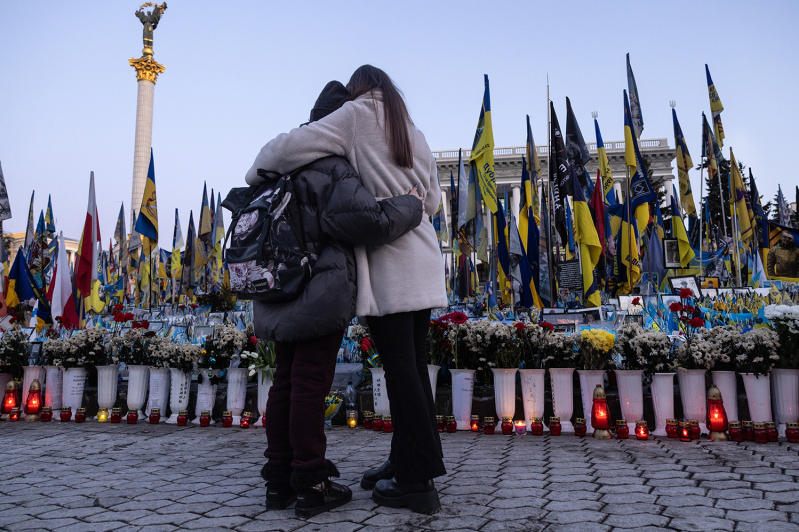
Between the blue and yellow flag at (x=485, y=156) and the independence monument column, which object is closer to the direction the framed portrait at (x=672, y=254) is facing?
the blue and yellow flag

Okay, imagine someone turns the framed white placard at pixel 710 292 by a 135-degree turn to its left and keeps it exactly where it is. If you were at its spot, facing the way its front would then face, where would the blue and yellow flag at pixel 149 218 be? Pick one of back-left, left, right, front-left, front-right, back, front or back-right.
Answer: back-left

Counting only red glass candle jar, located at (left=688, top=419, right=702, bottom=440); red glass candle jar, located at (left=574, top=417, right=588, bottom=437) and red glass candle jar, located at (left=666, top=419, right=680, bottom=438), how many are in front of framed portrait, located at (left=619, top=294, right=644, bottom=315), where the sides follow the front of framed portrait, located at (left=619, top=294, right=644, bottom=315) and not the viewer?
3

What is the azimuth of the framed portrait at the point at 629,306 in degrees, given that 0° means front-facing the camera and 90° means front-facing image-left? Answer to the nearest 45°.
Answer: approximately 0°

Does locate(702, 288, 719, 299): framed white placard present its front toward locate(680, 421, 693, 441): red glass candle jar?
yes

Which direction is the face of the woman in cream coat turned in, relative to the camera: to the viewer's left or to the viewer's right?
to the viewer's left

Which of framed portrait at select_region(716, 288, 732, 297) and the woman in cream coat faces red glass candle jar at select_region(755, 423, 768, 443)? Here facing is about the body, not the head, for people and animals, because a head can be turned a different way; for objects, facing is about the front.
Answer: the framed portrait

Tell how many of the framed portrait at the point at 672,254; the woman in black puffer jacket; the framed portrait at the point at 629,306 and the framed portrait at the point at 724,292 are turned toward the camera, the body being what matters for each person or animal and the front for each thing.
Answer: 3

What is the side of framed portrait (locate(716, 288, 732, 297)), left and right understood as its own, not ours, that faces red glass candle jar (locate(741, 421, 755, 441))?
front

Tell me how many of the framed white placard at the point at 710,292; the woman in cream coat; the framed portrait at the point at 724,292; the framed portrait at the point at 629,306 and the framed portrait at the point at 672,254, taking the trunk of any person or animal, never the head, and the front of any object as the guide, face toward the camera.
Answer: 4

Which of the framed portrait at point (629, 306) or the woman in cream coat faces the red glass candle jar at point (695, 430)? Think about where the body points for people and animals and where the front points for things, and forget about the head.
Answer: the framed portrait

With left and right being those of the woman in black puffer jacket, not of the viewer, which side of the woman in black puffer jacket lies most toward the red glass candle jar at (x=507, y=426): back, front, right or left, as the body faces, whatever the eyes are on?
front

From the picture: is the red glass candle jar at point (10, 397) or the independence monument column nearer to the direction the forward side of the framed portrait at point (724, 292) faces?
the red glass candle jar
